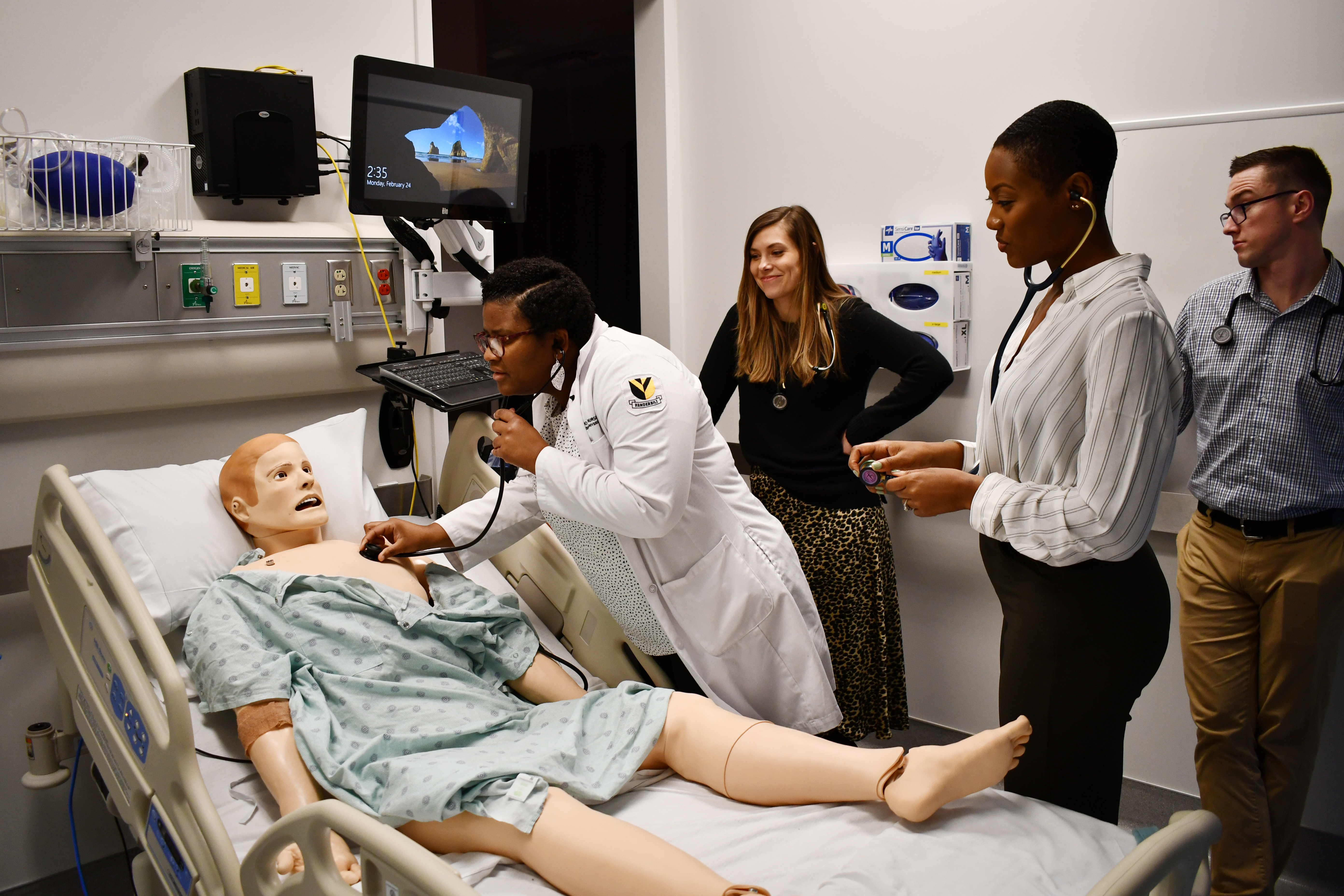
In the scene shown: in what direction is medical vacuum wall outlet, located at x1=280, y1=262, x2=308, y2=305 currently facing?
toward the camera

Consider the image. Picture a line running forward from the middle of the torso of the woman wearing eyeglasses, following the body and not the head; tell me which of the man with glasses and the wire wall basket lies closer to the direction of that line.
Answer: the wire wall basket

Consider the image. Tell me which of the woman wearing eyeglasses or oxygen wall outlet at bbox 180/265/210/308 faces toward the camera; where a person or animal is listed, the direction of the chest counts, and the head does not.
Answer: the oxygen wall outlet

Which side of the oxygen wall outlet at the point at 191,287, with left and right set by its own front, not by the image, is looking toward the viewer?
front

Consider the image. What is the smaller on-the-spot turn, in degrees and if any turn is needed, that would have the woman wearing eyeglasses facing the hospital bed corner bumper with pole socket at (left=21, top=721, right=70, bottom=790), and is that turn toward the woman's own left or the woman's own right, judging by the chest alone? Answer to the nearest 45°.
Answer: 0° — they already face it

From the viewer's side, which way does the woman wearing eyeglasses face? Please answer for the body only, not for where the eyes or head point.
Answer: to the viewer's left

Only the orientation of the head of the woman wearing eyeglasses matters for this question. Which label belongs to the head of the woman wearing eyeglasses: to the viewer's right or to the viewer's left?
to the viewer's left

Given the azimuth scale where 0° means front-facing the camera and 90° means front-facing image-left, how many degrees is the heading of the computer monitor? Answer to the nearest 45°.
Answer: approximately 315°

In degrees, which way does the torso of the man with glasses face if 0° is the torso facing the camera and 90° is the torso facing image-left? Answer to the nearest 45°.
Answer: approximately 45°

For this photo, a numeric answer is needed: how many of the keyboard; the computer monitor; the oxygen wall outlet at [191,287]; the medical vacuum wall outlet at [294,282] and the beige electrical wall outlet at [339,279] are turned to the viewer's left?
0

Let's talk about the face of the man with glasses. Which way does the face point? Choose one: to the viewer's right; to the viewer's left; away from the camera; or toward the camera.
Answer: to the viewer's left
